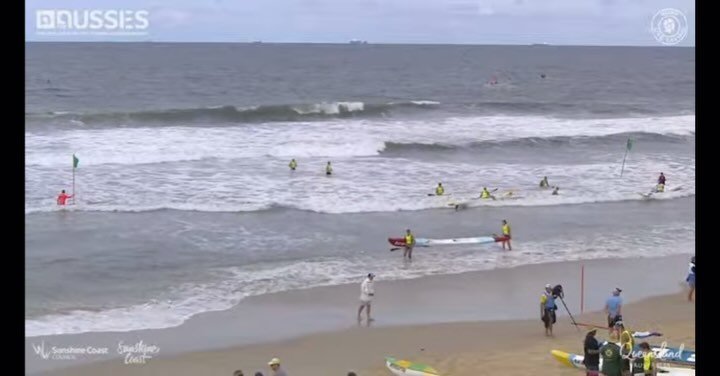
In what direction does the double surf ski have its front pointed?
to the viewer's left

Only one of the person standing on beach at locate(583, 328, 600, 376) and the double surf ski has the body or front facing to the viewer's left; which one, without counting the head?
the double surf ski

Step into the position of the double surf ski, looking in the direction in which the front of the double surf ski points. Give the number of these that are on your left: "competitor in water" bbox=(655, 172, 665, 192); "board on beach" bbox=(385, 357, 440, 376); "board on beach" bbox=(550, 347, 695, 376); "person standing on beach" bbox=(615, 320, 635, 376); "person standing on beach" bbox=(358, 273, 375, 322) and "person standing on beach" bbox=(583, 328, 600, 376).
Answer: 5

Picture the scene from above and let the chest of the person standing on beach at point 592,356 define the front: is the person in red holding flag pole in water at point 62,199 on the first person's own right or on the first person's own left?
on the first person's own left

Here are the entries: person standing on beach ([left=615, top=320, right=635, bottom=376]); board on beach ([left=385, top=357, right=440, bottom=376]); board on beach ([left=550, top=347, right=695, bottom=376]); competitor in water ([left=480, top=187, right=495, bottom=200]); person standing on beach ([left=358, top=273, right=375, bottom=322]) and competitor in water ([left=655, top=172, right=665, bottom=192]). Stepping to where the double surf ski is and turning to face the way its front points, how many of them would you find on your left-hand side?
4

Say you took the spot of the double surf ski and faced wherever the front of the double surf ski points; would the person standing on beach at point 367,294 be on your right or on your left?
on your left

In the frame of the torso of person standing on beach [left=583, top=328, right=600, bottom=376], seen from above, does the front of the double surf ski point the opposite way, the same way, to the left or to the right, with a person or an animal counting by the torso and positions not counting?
to the left

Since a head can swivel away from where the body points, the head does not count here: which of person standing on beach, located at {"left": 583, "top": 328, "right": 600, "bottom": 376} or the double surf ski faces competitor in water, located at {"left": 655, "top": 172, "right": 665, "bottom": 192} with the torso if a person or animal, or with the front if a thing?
the person standing on beach

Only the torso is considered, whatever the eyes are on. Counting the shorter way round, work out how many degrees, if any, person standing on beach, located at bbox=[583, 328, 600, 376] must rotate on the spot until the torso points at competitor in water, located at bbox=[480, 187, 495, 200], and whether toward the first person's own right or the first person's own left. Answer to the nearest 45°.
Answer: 0° — they already face them

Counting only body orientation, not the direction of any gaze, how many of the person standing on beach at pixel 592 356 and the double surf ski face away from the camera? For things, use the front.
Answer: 1

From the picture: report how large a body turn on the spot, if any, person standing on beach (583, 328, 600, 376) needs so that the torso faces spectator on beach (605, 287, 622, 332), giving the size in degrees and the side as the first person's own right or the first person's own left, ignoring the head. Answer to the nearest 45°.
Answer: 0° — they already face them

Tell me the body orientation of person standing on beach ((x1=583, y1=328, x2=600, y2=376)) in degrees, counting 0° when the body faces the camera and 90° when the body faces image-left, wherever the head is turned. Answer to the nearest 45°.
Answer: approximately 180°
